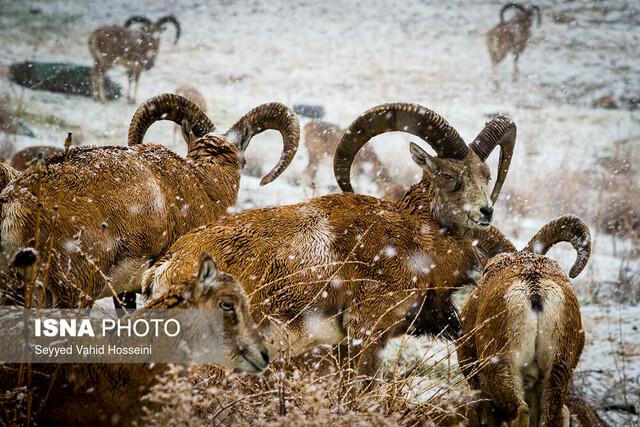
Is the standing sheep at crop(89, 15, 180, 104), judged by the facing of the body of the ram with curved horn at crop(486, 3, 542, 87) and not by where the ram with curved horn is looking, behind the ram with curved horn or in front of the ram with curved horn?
behind

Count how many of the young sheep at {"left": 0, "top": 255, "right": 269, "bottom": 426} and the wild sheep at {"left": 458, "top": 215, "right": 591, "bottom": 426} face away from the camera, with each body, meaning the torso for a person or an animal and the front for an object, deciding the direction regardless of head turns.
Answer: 1

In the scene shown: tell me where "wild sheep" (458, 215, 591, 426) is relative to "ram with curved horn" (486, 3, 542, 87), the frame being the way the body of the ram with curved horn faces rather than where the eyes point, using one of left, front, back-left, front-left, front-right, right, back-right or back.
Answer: back-right

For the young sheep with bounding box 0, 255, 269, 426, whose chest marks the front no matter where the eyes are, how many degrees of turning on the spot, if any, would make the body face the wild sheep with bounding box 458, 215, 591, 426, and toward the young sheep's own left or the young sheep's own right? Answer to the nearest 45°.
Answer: approximately 45° to the young sheep's own left

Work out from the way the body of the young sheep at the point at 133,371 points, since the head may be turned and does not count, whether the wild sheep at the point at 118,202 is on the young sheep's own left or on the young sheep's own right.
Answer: on the young sheep's own left

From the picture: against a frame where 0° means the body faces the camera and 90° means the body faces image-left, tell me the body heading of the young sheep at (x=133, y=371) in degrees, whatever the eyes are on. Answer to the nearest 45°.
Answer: approximately 270°

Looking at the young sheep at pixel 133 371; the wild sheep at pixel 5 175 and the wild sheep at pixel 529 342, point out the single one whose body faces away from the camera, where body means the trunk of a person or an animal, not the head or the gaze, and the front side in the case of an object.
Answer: the wild sheep at pixel 529 342

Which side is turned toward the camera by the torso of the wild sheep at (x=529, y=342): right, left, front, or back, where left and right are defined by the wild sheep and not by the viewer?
back

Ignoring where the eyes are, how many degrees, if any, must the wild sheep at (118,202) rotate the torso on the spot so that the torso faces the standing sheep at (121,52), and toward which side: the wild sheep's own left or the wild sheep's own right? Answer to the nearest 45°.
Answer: approximately 45° to the wild sheep's own left

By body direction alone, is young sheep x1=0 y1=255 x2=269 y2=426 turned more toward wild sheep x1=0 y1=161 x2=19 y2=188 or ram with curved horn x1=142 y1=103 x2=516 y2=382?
the ram with curved horn
